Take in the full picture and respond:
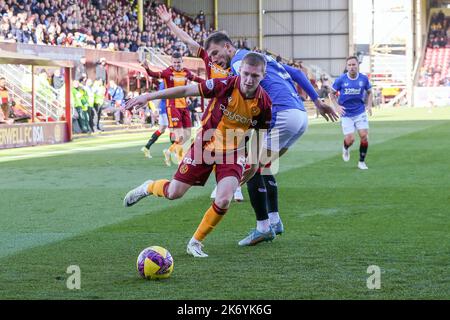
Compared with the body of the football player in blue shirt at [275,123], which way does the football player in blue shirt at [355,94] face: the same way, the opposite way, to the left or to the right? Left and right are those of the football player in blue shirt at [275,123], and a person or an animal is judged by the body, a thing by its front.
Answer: to the left

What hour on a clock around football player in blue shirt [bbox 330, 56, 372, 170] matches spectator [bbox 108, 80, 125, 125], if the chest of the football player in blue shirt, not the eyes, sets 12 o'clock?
The spectator is roughly at 5 o'clock from the football player in blue shirt.

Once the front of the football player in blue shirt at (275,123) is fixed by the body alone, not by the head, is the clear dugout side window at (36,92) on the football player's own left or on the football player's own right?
on the football player's own right

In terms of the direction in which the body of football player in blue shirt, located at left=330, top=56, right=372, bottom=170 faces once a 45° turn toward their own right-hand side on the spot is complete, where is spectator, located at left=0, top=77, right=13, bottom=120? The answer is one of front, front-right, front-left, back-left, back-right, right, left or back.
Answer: right

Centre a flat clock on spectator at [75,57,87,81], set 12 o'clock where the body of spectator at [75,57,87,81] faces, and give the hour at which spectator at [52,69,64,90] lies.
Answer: spectator at [52,69,64,90] is roughly at 2 o'clock from spectator at [75,57,87,81].

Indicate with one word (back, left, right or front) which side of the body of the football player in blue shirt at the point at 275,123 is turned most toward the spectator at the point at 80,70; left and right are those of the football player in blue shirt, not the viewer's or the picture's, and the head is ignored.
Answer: right

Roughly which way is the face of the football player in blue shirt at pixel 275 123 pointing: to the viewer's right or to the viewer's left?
to the viewer's left

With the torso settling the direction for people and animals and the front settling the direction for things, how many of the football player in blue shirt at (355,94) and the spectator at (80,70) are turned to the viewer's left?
0

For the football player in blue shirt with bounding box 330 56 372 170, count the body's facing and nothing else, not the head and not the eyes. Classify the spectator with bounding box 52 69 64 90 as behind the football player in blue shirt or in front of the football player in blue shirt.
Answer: behind

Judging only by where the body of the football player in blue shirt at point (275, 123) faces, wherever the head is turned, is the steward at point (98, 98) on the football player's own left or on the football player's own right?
on the football player's own right

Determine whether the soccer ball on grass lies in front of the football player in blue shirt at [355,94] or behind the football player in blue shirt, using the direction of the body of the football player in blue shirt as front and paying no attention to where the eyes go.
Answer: in front

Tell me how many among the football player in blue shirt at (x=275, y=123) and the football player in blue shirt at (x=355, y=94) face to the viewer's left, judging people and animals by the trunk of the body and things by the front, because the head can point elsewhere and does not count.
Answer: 1

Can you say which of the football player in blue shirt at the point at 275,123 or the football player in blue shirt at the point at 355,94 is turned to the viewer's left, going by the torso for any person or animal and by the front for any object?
the football player in blue shirt at the point at 275,123

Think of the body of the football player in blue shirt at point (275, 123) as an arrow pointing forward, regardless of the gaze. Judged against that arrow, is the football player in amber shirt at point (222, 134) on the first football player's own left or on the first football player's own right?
on the first football player's own left

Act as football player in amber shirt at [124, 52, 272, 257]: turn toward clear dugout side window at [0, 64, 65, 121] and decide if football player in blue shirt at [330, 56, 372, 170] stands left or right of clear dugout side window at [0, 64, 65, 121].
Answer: right

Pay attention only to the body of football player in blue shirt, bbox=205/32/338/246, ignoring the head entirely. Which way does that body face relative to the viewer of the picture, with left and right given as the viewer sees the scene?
facing to the left of the viewer

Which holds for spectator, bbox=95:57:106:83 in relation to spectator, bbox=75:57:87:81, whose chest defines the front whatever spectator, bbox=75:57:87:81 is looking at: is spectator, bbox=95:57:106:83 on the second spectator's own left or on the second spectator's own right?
on the second spectator's own left

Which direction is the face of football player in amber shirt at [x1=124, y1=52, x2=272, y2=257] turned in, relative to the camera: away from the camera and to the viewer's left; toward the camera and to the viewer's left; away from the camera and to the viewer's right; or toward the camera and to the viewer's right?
toward the camera and to the viewer's left
